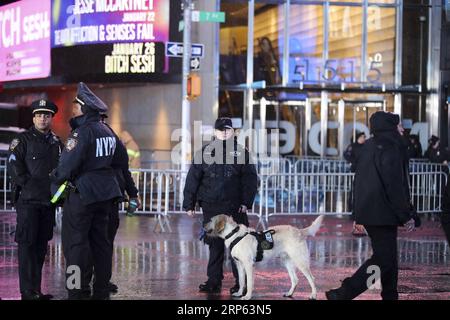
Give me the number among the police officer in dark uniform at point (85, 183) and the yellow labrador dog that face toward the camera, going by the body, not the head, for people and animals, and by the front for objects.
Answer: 0

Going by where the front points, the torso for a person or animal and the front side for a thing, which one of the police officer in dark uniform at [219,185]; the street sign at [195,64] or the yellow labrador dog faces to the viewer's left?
the yellow labrador dog

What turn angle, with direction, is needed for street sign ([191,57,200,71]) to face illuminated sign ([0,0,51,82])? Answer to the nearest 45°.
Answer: approximately 135° to its right

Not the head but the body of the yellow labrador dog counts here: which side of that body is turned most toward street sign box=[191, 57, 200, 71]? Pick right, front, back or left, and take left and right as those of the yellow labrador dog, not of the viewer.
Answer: right

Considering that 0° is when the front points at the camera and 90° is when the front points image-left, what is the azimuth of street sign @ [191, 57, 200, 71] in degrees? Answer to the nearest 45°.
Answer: approximately 0°

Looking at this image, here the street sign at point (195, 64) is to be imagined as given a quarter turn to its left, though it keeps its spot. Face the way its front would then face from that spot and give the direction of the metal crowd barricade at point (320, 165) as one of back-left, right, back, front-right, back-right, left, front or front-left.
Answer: front-left

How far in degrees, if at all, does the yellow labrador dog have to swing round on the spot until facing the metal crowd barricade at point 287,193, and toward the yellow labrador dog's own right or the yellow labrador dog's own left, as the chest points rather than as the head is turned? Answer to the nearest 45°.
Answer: approximately 90° to the yellow labrador dog's own right

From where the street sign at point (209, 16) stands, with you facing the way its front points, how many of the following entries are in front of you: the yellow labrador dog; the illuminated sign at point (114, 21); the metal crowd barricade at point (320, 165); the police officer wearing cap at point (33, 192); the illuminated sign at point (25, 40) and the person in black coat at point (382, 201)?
3

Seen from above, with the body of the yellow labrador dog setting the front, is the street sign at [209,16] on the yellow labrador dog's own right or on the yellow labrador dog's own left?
on the yellow labrador dog's own right
